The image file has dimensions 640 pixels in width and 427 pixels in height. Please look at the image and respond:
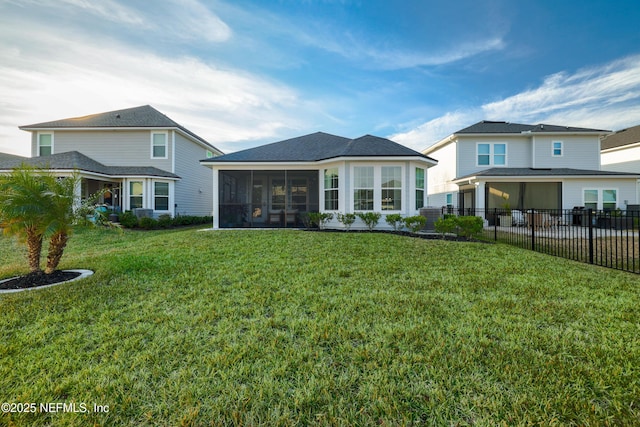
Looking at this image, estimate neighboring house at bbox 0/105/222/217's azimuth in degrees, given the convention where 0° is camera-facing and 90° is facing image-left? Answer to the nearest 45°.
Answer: approximately 180°

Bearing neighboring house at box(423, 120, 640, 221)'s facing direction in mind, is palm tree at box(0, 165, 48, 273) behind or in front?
behind

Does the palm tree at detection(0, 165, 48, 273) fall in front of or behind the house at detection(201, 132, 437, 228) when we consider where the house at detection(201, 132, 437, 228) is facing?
behind

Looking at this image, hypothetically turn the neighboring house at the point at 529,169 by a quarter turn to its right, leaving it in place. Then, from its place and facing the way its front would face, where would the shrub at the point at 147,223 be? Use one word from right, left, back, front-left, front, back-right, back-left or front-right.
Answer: back-right

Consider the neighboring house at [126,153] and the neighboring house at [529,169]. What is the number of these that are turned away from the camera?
2

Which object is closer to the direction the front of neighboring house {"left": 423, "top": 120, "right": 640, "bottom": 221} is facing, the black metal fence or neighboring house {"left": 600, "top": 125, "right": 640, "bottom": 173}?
the neighboring house

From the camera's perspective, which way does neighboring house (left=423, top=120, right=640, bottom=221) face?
away from the camera

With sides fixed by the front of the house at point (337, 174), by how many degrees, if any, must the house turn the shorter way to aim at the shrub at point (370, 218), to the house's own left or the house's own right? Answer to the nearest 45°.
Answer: approximately 135° to the house's own right

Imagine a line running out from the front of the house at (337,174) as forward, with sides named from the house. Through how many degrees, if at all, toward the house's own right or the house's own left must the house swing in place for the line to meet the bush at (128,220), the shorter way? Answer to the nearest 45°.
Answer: approximately 90° to the house's own left

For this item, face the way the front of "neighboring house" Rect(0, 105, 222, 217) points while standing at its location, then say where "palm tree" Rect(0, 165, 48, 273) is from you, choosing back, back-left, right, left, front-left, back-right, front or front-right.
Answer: back

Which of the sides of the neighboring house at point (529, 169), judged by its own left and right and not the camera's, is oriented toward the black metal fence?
back

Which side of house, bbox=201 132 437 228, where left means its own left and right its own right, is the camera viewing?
back
